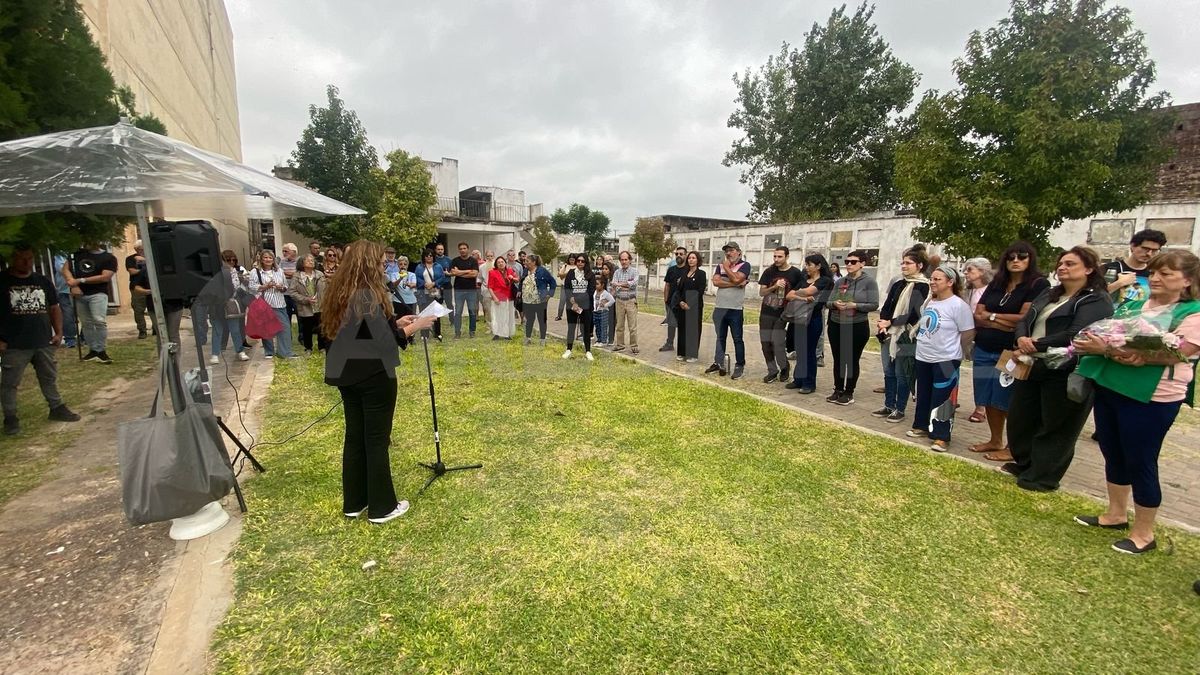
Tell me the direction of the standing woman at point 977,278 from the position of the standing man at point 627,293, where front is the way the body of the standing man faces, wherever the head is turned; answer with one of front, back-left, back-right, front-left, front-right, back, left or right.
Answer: front-left

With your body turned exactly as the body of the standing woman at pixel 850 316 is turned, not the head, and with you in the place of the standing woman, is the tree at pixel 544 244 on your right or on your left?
on your right

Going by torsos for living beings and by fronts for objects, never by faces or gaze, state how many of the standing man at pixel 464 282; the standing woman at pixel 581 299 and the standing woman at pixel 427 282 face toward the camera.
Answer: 3

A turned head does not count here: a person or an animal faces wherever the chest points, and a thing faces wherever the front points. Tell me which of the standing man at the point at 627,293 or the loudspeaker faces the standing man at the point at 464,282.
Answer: the loudspeaker

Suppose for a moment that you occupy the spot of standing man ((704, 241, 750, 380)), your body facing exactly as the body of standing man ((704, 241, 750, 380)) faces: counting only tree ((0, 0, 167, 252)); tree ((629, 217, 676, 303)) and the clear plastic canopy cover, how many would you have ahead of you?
2

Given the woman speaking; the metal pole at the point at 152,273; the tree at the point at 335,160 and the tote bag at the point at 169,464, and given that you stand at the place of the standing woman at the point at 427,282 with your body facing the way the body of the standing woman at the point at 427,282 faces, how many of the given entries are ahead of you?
3

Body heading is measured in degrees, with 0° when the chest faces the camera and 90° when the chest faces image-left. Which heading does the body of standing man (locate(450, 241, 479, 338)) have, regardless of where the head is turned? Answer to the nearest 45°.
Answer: approximately 0°

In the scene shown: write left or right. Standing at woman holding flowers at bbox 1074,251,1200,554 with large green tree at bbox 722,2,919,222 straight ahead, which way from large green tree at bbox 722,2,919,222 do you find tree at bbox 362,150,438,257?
left

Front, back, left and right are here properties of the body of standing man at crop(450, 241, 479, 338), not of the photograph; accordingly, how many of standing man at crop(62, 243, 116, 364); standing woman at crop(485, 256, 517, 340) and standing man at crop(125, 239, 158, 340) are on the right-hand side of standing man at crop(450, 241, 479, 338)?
2

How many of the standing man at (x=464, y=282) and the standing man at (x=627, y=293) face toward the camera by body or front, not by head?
2

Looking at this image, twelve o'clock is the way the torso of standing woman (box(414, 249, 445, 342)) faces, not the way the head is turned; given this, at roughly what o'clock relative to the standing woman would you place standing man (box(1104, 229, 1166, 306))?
The standing man is roughly at 11 o'clock from the standing woman.

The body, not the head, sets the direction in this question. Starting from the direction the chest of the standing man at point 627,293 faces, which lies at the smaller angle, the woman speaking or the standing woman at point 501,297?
the woman speaking

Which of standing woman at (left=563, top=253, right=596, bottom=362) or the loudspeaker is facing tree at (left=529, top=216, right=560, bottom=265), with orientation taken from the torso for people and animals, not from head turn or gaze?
the loudspeaker

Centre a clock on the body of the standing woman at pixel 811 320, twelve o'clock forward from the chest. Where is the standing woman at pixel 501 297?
the standing woman at pixel 501 297 is roughly at 2 o'clock from the standing woman at pixel 811 320.
